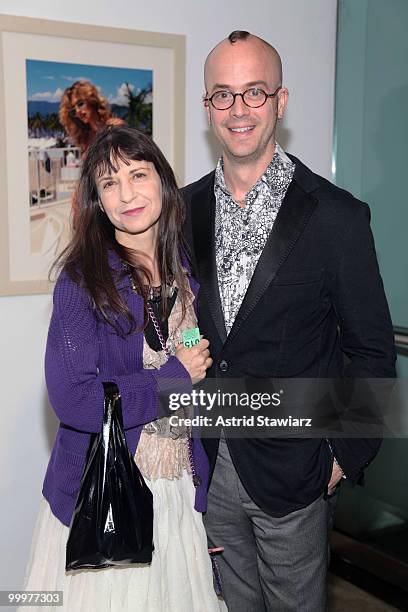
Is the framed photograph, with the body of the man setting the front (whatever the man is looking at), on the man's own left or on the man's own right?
on the man's own right

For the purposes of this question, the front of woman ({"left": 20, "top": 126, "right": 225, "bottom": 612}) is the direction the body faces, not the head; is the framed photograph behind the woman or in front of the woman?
behind

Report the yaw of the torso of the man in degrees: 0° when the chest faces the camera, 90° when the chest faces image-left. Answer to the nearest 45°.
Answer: approximately 45°

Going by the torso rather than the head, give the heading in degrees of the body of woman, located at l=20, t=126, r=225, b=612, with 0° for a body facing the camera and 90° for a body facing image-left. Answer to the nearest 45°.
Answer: approximately 315°

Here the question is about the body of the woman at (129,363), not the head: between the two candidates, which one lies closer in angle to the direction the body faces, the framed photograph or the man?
the man
